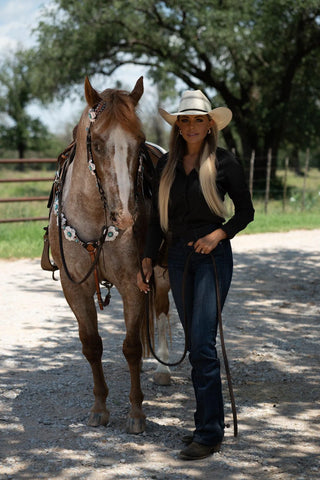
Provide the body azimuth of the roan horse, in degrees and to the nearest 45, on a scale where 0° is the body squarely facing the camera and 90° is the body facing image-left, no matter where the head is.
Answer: approximately 0°

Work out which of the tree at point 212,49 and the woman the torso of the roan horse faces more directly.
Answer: the woman

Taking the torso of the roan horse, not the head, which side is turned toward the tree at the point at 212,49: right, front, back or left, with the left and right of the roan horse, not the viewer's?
back

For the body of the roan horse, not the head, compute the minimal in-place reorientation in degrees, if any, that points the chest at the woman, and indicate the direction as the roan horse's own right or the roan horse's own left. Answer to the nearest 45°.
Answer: approximately 45° to the roan horse's own left
